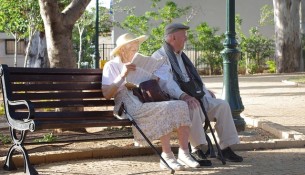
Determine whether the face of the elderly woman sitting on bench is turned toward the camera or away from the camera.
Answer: toward the camera

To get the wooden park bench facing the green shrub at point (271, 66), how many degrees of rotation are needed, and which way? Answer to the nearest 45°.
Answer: approximately 90° to its left

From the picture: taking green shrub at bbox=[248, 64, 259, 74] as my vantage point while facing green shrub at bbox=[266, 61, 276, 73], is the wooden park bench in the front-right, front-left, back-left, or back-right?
back-right

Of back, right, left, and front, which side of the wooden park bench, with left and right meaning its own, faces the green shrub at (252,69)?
left

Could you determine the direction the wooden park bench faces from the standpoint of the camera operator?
facing the viewer and to the right of the viewer
